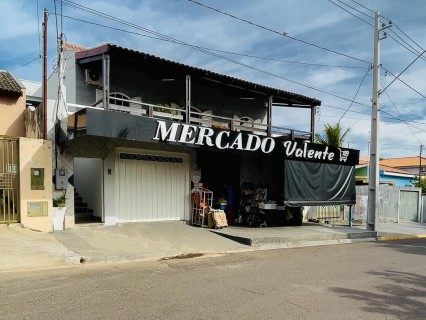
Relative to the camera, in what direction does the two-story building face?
facing the viewer and to the right of the viewer

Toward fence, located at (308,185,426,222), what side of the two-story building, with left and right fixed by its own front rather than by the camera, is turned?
left

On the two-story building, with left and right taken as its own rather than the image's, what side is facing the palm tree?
left

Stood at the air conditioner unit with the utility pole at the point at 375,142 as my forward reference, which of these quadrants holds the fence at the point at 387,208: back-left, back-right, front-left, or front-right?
front-left

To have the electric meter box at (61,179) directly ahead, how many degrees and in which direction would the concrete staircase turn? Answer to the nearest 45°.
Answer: approximately 90° to its right

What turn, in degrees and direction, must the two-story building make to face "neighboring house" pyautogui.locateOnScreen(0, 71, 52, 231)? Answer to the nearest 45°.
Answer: approximately 90° to its right

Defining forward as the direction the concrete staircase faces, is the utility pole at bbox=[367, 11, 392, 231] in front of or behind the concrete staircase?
in front
